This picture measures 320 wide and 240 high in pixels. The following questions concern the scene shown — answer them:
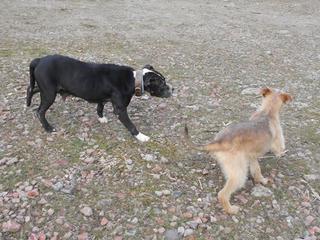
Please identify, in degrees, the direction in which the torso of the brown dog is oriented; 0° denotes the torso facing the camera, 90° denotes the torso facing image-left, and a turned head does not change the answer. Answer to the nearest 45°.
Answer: approximately 225°

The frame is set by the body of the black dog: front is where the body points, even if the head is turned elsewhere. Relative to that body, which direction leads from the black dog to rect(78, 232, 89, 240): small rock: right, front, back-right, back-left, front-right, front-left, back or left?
right

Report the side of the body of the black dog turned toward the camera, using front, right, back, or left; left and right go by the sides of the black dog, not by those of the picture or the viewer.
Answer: right

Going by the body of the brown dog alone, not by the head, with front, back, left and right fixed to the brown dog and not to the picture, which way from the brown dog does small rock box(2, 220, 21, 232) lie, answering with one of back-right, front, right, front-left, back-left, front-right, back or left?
back

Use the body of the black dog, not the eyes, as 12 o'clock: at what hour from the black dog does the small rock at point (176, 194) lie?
The small rock is roughly at 2 o'clock from the black dog.

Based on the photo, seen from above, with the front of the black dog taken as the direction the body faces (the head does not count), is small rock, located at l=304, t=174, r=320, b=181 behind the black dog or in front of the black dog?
in front

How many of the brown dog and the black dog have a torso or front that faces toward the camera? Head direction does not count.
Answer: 0

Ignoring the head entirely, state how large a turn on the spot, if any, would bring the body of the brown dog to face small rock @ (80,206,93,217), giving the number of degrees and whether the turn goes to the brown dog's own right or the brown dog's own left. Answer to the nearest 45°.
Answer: approximately 180°

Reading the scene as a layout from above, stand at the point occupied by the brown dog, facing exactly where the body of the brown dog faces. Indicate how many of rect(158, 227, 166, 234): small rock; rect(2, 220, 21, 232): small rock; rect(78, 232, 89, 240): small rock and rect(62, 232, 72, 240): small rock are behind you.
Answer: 4

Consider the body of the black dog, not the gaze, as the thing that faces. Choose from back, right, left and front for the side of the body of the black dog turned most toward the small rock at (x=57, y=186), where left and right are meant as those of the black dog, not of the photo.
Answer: right

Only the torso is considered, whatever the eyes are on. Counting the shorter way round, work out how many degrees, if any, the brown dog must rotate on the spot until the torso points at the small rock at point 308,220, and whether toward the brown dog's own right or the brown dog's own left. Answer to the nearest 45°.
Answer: approximately 45° to the brown dog's own right

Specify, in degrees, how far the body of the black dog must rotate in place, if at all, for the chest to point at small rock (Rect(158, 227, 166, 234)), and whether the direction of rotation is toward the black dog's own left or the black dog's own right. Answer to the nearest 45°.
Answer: approximately 90° to the black dog's own right

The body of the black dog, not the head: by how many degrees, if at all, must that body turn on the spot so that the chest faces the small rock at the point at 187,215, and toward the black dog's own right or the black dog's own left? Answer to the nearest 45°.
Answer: approximately 45° to the black dog's own right
